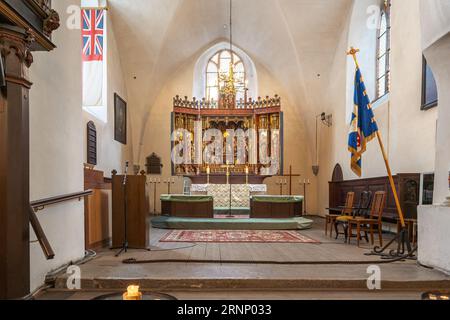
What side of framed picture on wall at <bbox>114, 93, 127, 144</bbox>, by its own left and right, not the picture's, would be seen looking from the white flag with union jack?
right

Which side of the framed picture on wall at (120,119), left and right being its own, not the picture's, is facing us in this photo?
right

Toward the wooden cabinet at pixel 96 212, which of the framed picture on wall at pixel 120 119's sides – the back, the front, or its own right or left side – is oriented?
right

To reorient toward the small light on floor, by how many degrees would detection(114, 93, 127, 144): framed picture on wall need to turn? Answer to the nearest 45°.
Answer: approximately 90° to its right
